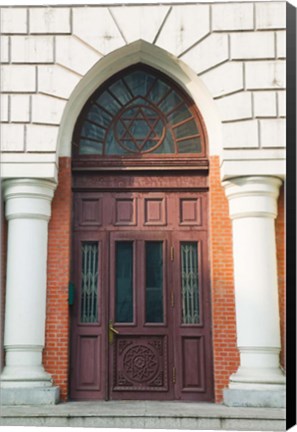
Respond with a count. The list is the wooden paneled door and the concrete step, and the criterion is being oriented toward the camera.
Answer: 2

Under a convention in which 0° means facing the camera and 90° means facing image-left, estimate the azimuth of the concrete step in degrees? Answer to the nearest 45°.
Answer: approximately 0°

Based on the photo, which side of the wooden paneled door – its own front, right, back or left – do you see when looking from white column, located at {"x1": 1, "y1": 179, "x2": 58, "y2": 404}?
right

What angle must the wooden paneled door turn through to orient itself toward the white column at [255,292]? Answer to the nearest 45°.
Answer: approximately 90° to its left
